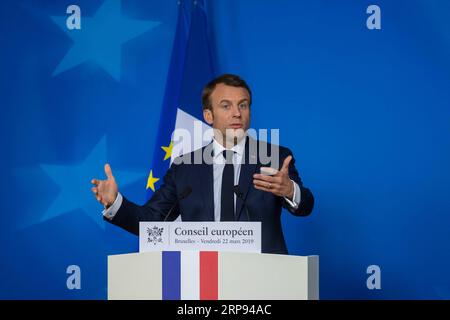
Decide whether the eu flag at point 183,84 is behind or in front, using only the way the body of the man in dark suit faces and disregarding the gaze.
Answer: behind

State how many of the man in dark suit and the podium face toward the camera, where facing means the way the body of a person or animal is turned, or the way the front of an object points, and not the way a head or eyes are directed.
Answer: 2

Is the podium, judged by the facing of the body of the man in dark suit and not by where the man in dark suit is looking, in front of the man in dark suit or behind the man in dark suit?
in front

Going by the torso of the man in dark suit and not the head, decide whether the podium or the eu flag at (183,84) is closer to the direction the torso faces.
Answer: the podium

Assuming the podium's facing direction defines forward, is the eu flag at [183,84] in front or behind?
behind

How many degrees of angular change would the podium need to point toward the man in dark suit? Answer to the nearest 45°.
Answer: approximately 180°

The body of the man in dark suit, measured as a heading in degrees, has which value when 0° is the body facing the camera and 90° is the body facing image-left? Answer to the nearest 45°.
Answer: approximately 0°

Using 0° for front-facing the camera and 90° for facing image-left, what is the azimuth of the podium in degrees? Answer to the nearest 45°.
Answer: approximately 0°
